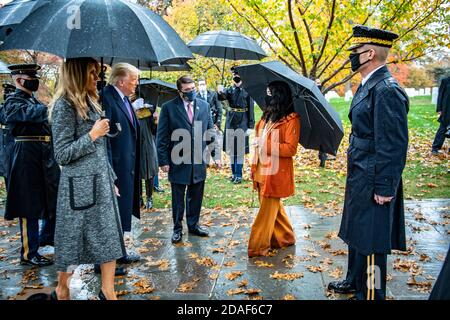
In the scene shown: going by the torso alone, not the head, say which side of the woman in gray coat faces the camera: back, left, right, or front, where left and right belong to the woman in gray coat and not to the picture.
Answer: right

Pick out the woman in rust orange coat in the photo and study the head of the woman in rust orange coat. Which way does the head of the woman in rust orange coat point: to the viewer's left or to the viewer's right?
to the viewer's left

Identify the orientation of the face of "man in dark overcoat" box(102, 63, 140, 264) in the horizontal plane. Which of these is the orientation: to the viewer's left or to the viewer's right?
to the viewer's right

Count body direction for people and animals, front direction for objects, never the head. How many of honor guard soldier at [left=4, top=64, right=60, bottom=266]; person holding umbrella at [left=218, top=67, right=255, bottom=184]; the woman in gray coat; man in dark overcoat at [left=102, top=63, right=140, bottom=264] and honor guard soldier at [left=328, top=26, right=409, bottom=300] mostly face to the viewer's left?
1

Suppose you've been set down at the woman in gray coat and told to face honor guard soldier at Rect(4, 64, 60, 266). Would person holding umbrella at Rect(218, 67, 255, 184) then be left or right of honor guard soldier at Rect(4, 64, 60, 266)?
right

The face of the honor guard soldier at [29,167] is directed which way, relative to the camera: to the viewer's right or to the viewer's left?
to the viewer's right

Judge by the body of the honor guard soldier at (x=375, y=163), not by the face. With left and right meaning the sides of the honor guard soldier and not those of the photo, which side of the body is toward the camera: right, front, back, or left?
left

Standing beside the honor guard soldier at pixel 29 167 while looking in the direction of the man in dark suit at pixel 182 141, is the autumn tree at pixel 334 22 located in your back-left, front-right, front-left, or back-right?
front-left

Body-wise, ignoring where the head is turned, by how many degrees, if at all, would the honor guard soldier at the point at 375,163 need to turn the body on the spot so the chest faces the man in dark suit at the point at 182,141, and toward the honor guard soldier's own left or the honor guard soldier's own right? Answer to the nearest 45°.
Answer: approximately 45° to the honor guard soldier's own right

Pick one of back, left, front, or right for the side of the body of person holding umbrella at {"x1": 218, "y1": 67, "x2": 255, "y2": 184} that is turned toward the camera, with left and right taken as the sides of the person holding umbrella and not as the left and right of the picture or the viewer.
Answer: front

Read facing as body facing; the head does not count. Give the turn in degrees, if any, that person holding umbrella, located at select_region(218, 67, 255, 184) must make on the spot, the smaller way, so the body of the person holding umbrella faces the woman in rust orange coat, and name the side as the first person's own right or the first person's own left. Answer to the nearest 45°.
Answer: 0° — they already face them

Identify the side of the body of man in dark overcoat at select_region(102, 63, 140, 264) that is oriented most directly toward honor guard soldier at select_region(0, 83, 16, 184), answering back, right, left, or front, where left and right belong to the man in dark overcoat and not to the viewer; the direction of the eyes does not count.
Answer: back

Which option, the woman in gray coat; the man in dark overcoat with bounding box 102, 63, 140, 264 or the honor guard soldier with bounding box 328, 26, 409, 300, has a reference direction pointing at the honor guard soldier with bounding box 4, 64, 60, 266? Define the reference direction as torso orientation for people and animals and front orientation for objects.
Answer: the honor guard soldier with bounding box 328, 26, 409, 300

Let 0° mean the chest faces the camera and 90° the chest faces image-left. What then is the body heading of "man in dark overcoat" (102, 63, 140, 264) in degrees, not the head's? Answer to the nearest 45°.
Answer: approximately 315°

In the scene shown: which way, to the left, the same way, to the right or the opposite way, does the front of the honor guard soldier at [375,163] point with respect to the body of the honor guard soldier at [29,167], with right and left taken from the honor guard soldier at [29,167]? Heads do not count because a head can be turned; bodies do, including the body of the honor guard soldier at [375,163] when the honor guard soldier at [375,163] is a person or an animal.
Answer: the opposite way
